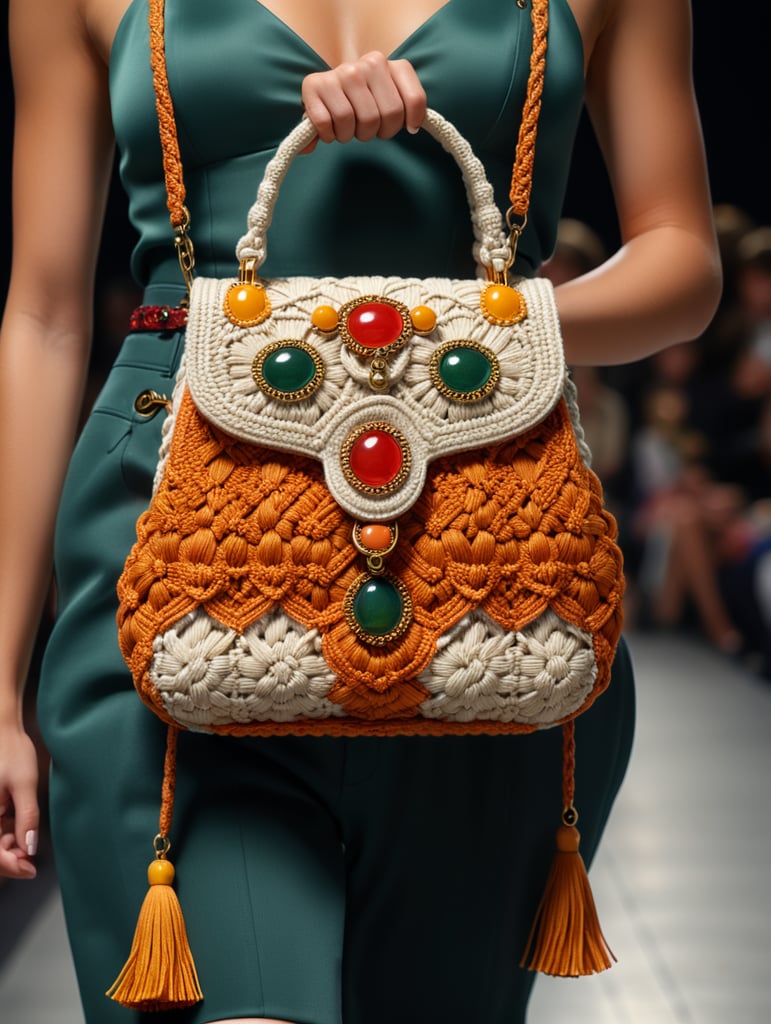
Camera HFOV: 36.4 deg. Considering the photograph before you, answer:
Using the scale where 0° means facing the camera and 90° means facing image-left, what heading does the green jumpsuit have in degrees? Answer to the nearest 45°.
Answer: approximately 0°
